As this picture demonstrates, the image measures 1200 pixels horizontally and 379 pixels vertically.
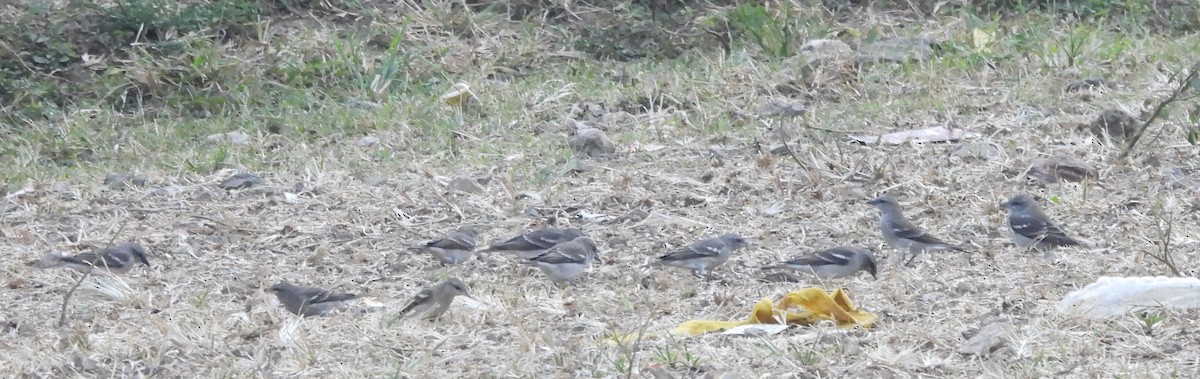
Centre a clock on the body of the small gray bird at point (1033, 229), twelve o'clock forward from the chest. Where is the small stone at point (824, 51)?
The small stone is roughly at 2 o'clock from the small gray bird.

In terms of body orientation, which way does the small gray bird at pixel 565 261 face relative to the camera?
to the viewer's right

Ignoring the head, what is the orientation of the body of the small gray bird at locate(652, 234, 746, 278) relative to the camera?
to the viewer's right

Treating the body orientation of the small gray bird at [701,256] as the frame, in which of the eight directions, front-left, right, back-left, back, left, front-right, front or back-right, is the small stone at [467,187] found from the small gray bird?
back-left

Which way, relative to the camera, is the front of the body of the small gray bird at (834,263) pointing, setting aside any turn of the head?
to the viewer's right

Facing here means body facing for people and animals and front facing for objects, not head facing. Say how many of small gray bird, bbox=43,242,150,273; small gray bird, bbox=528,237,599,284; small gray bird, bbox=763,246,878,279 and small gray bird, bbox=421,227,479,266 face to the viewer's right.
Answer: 4

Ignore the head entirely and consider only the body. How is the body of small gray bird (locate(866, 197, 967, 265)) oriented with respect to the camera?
to the viewer's left

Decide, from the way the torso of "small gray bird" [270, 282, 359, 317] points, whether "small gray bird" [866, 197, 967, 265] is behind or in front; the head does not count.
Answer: behind

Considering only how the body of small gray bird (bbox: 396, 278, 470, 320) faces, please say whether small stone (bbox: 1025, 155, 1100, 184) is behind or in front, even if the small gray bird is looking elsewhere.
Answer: in front

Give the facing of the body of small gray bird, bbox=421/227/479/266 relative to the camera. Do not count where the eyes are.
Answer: to the viewer's right

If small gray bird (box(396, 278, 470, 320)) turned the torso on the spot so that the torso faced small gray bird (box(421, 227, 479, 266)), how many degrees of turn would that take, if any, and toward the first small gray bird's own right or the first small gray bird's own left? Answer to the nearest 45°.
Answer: approximately 90° to the first small gray bird's own left

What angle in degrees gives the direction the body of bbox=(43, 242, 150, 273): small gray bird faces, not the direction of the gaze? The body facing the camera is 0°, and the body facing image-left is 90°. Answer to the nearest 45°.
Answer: approximately 270°

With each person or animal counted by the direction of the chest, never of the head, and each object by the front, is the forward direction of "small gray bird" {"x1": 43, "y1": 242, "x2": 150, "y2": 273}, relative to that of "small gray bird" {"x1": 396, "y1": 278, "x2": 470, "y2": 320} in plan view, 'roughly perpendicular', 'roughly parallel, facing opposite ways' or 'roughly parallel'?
roughly parallel

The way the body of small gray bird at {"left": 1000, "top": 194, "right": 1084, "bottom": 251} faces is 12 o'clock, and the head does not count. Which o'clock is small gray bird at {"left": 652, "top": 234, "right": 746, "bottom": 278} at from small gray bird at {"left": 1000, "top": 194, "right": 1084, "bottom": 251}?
small gray bird at {"left": 652, "top": 234, "right": 746, "bottom": 278} is roughly at 11 o'clock from small gray bird at {"left": 1000, "top": 194, "right": 1084, "bottom": 251}.

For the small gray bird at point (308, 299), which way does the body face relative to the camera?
to the viewer's left

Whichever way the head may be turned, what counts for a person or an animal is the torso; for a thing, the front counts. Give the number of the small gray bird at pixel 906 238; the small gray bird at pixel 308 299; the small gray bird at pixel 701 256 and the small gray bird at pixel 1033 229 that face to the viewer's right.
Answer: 1
